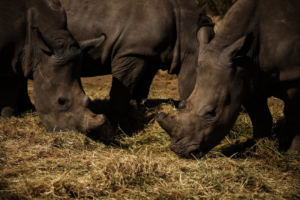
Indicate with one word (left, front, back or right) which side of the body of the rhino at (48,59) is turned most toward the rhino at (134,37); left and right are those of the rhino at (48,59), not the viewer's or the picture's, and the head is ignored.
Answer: left

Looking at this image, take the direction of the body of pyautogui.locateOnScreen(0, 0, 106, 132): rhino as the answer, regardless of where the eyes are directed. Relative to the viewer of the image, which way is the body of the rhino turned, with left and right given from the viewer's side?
facing the viewer and to the right of the viewer

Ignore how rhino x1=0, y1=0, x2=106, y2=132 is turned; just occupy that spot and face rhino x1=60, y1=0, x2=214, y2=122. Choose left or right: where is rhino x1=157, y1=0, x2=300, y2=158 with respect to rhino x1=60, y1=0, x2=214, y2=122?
right

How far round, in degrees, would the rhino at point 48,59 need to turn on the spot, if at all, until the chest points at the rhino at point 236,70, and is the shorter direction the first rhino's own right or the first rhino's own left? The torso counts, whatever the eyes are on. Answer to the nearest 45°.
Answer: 0° — it already faces it
